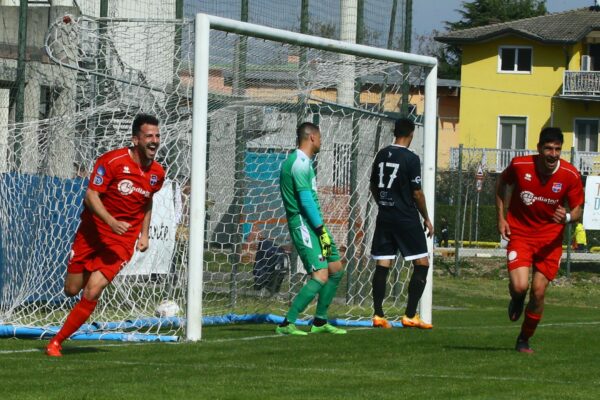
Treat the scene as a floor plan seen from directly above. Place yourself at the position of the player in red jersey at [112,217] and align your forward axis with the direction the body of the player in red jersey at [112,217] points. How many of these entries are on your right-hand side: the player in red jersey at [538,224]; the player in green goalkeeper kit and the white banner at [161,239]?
0

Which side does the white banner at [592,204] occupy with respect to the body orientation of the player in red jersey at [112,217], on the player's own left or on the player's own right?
on the player's own left

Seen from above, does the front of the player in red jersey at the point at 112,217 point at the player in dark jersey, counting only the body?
no

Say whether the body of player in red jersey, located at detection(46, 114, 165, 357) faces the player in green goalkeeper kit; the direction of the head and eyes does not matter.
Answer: no

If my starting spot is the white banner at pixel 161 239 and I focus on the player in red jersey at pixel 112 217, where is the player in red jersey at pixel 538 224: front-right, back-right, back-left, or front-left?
front-left

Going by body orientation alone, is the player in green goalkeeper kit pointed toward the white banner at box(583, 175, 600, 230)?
no

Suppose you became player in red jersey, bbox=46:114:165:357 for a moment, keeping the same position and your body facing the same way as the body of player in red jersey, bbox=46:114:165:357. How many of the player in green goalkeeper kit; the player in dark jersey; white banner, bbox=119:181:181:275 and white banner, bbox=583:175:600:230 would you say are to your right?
0

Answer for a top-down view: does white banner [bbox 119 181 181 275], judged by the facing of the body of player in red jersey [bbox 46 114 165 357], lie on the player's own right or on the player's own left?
on the player's own left

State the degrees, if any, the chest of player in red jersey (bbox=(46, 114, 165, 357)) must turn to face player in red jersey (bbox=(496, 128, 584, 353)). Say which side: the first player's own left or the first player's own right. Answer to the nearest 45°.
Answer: approximately 45° to the first player's own left
